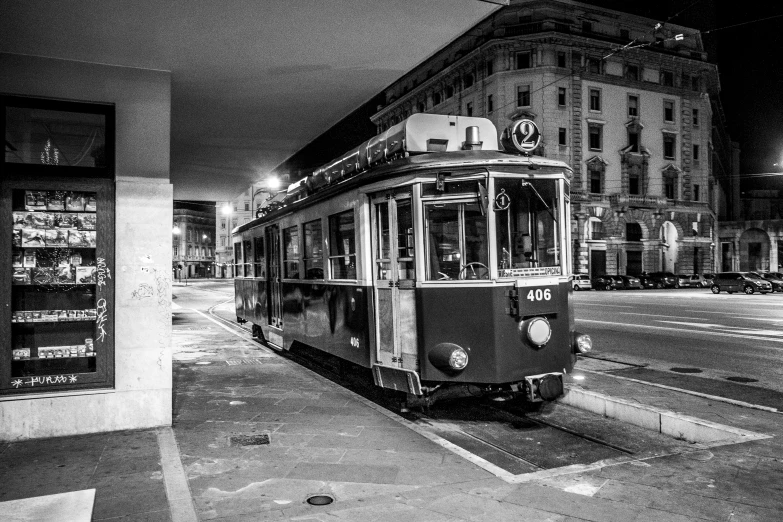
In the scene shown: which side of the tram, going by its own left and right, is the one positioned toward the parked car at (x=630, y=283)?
left

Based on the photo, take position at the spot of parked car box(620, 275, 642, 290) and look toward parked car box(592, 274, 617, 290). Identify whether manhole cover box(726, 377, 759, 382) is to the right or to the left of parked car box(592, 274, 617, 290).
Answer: left

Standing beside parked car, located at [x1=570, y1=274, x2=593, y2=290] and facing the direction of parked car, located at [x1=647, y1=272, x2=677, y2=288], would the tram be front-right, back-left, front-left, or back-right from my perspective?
back-right

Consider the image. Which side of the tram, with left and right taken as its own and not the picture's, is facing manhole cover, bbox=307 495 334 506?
right

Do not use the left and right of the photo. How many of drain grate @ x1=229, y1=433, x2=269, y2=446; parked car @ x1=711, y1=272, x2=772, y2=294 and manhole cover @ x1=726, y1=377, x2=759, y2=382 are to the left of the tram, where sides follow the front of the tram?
2

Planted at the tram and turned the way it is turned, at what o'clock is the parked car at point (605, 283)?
The parked car is roughly at 8 o'clock from the tram.

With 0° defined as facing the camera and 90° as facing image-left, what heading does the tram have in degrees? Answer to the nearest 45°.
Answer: approximately 315°

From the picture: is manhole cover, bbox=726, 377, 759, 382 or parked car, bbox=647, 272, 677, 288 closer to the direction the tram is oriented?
the manhole cover

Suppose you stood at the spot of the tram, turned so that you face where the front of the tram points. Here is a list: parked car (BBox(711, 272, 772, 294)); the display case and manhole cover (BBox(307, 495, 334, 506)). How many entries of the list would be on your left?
1

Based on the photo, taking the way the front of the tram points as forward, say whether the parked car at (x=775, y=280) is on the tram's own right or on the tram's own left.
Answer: on the tram's own left

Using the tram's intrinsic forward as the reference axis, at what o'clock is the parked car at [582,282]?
The parked car is roughly at 8 o'clock from the tram.

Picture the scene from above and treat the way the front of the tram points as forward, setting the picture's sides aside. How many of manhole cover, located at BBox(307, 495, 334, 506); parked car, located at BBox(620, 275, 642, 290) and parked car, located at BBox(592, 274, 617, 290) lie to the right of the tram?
1

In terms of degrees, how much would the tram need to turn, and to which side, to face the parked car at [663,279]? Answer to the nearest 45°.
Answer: approximately 90° to its left

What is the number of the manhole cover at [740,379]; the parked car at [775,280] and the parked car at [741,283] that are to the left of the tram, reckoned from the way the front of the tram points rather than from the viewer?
3

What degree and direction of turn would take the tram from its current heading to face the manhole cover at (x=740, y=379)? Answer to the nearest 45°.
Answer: approximately 90° to its left
